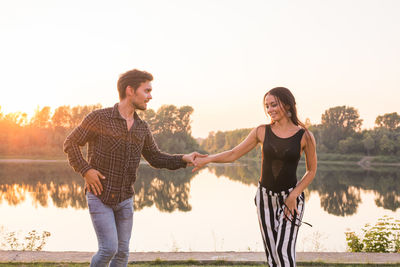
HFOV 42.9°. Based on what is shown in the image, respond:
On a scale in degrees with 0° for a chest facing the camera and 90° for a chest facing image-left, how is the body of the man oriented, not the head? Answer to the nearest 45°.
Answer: approximately 315°

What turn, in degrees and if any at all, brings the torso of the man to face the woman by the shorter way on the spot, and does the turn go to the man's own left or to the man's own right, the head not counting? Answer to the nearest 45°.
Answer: approximately 45° to the man's own left

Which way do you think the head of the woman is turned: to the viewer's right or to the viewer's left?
to the viewer's left

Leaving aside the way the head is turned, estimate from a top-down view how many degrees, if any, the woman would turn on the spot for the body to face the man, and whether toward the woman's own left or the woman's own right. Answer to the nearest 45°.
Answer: approximately 90° to the woman's own right

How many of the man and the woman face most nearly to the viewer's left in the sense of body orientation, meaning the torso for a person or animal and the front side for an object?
0

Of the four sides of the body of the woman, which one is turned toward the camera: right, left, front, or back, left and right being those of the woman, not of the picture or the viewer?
front
